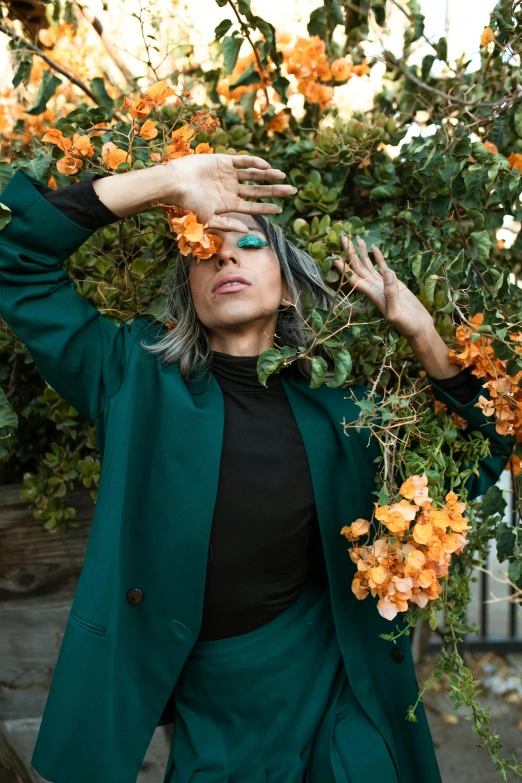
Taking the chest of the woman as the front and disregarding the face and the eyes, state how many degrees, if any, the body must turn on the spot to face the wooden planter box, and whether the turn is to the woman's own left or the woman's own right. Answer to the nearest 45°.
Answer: approximately 135° to the woman's own right

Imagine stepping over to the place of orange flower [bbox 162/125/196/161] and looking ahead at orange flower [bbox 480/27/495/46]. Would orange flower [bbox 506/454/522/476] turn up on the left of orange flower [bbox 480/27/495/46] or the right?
right

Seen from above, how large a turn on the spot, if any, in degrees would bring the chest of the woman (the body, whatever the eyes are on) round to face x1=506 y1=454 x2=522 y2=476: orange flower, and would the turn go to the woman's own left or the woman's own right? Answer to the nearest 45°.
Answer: approximately 90° to the woman's own left

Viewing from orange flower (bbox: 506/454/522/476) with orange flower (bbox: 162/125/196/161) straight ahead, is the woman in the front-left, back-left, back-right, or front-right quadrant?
front-left

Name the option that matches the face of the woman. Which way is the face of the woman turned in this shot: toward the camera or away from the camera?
toward the camera

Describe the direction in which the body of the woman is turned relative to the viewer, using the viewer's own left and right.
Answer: facing the viewer
